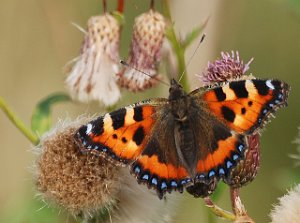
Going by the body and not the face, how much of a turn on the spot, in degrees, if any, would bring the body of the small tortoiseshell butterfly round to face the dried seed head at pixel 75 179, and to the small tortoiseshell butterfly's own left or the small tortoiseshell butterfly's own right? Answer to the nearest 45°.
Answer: approximately 90° to the small tortoiseshell butterfly's own left

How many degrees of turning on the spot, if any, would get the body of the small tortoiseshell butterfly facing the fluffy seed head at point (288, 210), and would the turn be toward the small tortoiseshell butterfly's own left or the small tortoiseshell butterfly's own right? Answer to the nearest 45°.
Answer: approximately 90° to the small tortoiseshell butterfly's own right

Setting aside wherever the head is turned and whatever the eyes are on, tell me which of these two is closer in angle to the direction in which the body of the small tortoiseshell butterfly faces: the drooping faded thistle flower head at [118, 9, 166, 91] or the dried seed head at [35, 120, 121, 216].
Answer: the drooping faded thistle flower head

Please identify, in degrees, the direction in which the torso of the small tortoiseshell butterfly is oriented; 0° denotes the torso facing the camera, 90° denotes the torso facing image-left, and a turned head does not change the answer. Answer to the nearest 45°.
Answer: approximately 180°
